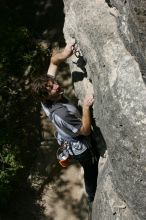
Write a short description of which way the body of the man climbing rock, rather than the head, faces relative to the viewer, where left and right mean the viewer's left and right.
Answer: facing to the right of the viewer
